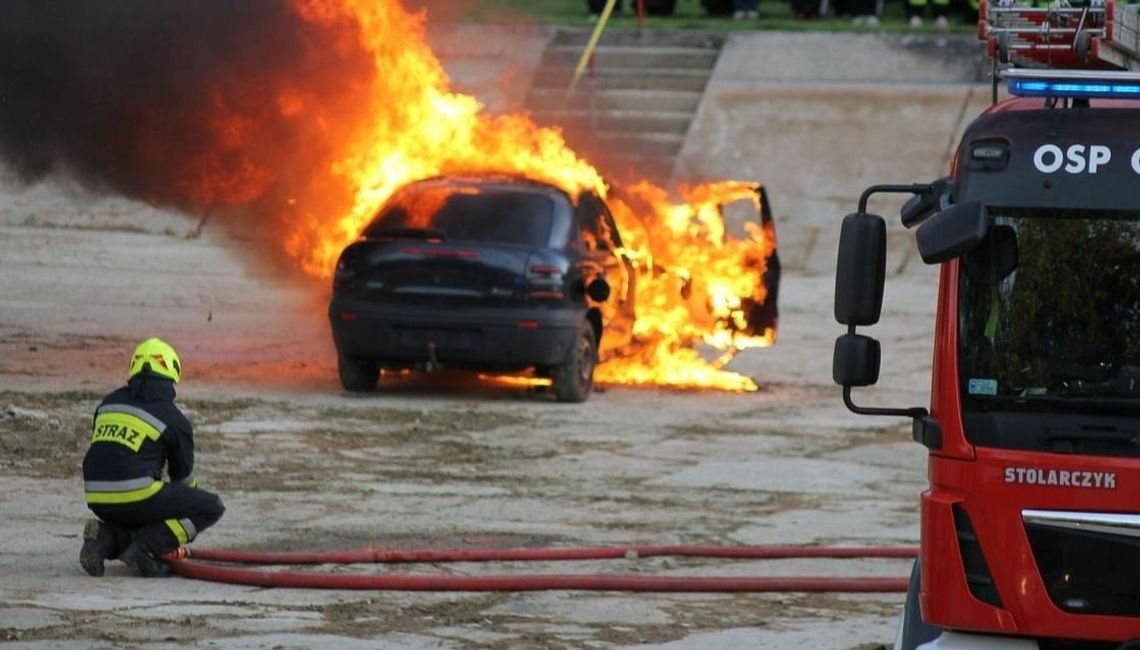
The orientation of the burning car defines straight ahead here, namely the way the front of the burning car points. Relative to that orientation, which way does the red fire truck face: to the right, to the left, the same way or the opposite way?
the opposite way

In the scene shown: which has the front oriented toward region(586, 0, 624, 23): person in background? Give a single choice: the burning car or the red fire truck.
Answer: the burning car

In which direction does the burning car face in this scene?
away from the camera

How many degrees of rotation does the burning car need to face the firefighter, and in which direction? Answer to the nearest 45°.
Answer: approximately 180°

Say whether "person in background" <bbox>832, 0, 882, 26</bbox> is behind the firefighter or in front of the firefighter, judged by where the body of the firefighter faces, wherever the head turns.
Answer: in front

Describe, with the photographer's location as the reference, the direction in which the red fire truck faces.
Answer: facing the viewer

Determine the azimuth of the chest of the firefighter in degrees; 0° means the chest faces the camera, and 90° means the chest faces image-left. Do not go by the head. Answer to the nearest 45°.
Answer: approximately 225°

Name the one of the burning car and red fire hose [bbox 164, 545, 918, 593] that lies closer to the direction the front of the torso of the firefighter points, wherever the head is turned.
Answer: the burning car

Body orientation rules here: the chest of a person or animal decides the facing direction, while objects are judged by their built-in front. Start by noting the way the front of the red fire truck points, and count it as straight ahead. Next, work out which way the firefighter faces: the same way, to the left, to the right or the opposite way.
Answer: the opposite way

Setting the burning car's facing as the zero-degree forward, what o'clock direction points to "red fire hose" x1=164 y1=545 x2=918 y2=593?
The red fire hose is roughly at 6 o'clock from the burning car.

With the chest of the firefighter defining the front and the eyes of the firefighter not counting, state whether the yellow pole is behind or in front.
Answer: in front

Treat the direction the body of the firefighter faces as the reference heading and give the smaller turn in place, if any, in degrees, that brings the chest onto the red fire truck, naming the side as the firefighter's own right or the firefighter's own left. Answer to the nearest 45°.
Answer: approximately 90° to the firefighter's own right

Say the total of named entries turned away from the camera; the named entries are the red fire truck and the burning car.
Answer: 1
